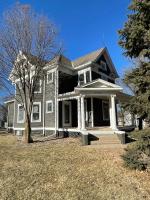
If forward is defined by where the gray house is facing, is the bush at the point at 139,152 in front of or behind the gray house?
in front

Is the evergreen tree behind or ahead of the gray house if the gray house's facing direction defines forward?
ahead

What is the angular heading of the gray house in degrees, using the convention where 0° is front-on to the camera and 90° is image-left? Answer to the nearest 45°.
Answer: approximately 315°
